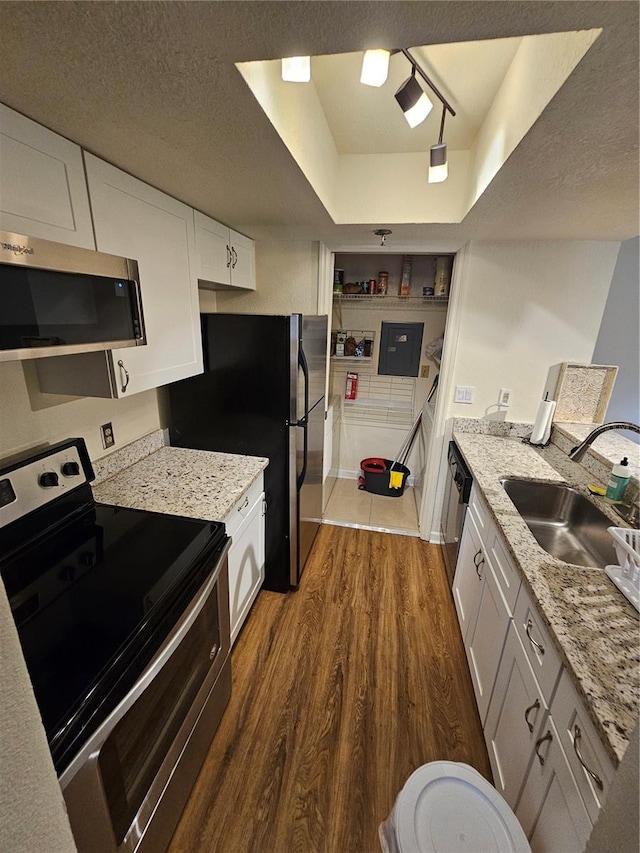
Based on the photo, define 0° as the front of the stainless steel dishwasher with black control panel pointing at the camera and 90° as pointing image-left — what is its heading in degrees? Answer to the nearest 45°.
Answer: approximately 90°

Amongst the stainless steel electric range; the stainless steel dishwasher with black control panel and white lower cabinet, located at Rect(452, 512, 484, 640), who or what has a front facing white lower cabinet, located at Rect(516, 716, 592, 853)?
the stainless steel electric range

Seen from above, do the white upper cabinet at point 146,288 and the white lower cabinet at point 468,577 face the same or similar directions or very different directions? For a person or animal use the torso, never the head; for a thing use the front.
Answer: very different directions

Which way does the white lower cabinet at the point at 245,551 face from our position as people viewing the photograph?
facing to the right of the viewer

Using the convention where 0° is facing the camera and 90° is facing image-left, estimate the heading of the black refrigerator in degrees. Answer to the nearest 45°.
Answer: approximately 270°

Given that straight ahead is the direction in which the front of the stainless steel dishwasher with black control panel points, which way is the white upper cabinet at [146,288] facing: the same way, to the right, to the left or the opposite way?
the opposite way

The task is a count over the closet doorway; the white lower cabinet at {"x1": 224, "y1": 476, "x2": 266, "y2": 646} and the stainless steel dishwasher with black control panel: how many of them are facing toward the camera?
1

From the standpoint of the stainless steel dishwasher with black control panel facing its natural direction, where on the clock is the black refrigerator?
The black refrigerator is roughly at 11 o'clock from the stainless steel dishwasher with black control panel.

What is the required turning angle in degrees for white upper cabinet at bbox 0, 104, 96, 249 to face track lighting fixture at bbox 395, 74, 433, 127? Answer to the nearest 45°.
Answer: approximately 45° to its left

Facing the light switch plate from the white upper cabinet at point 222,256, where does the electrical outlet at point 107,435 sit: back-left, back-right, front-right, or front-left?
back-right

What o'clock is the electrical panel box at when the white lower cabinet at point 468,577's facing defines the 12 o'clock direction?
The electrical panel box is roughly at 2 o'clock from the white lower cabinet.

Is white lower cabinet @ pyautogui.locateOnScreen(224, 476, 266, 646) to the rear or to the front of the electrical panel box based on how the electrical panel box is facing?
to the front

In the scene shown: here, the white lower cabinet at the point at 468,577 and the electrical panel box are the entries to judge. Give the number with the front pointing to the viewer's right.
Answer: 0

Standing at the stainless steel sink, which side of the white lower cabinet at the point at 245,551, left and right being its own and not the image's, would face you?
front
